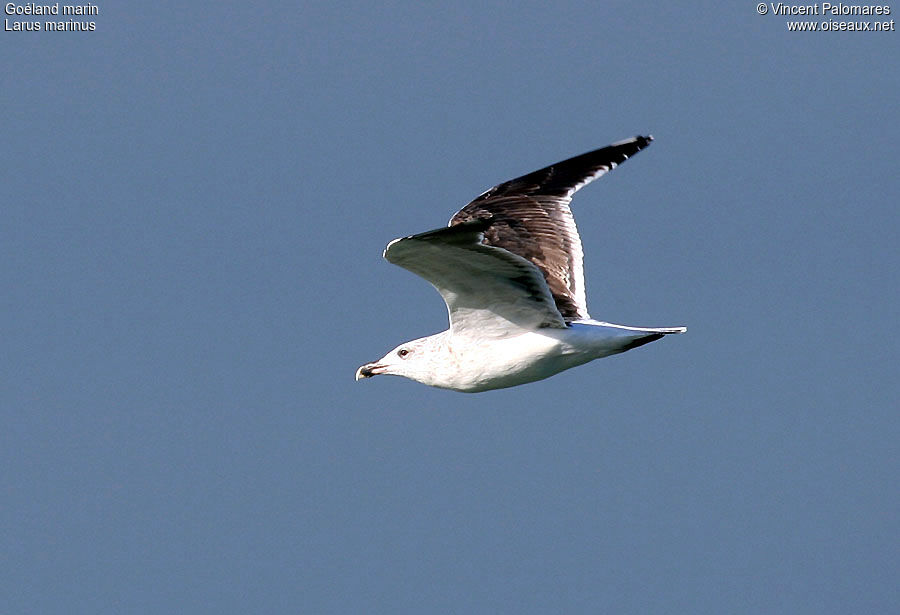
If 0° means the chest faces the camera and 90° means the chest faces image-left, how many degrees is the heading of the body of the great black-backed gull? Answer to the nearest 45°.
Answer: approximately 90°
